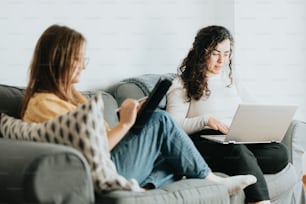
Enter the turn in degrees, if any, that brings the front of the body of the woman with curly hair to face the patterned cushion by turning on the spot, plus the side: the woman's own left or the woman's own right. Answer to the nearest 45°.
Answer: approximately 45° to the woman's own right
